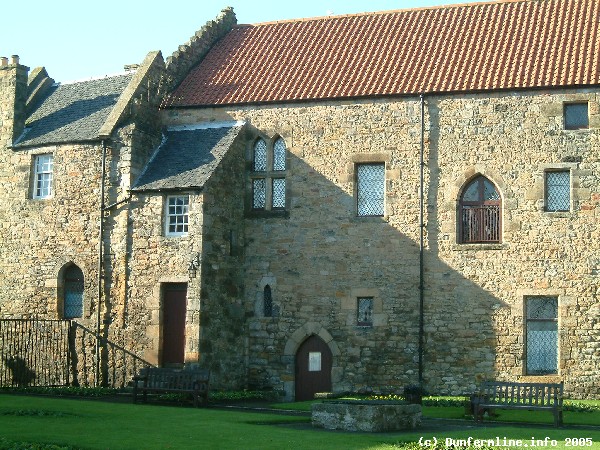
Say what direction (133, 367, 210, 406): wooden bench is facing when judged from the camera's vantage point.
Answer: facing the viewer and to the left of the viewer

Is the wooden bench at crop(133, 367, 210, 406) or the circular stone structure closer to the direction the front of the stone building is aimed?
the circular stone structure

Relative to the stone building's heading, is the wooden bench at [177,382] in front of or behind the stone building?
in front

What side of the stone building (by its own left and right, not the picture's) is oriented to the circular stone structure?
front

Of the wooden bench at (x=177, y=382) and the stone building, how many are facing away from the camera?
0

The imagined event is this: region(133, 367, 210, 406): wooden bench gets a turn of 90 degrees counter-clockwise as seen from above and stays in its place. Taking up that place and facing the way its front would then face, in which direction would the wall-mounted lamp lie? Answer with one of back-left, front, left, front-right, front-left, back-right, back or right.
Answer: back-left

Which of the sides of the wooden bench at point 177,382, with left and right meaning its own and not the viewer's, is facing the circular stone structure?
left

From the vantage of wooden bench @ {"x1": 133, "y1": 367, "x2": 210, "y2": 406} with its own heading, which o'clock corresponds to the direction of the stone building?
The stone building is roughly at 6 o'clock from the wooden bench.

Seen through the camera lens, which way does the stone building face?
facing the viewer

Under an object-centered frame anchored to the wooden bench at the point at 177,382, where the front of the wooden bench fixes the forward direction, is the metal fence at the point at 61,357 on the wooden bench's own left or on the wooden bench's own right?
on the wooden bench's own right
